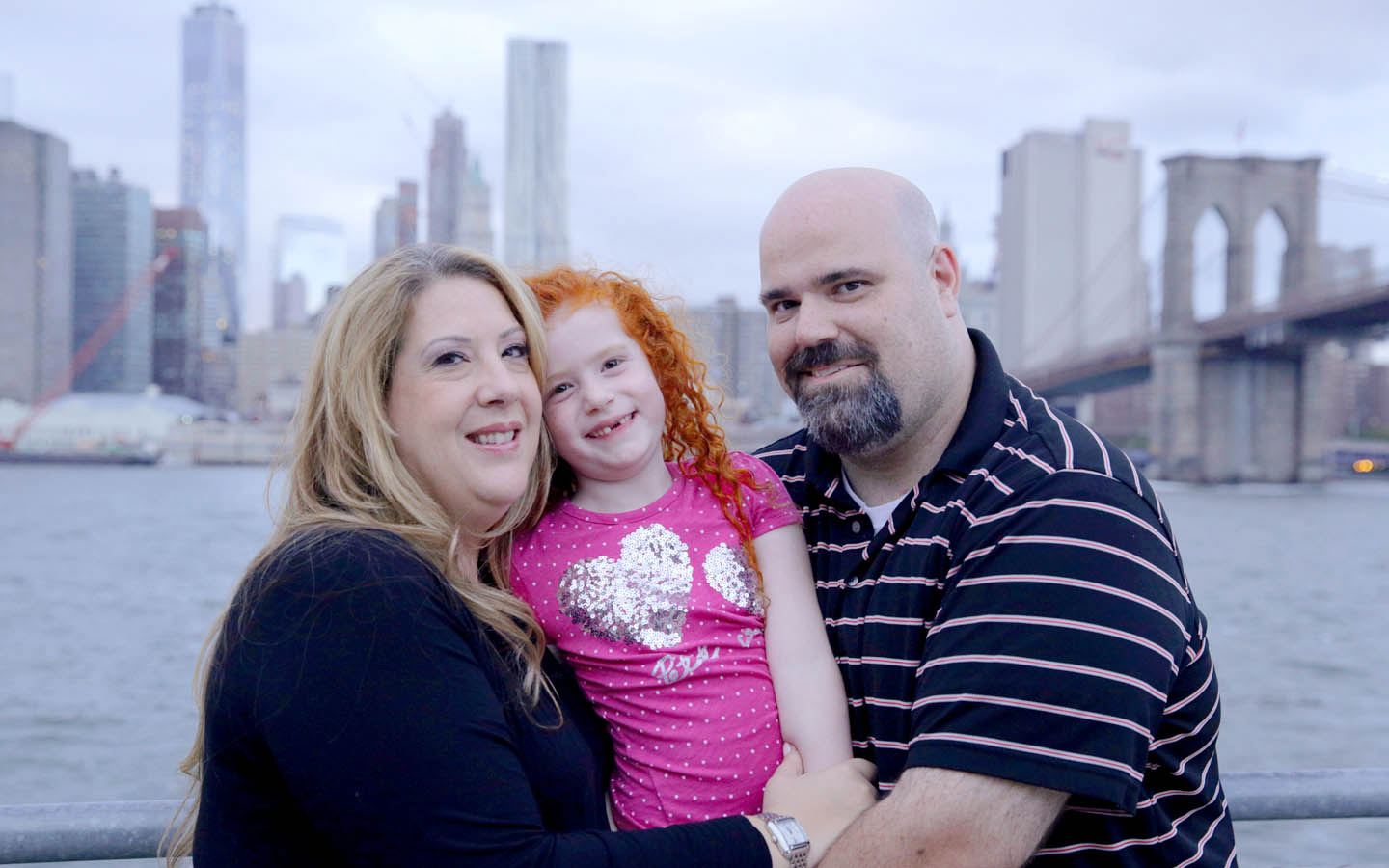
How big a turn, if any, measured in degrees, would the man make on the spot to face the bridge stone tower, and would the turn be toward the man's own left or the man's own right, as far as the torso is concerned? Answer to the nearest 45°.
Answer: approximately 135° to the man's own right

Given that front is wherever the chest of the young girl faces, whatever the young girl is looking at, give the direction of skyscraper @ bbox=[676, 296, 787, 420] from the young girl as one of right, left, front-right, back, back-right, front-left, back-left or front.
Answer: back

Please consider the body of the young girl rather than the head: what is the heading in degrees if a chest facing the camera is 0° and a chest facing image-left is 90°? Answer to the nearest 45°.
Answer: approximately 0°

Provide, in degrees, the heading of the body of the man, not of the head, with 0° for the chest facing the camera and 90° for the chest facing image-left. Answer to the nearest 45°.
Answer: approximately 45°
